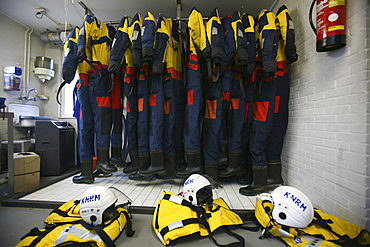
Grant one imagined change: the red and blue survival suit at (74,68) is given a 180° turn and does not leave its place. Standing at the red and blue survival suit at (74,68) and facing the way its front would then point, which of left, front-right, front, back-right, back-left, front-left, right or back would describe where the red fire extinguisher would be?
front-right

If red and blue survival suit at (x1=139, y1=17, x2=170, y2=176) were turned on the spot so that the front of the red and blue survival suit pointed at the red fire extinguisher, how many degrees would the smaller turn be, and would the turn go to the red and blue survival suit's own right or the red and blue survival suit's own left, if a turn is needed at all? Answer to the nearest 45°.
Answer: approximately 135° to the red and blue survival suit's own left

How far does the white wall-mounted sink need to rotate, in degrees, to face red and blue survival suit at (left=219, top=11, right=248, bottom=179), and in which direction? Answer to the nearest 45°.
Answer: approximately 45° to its left
